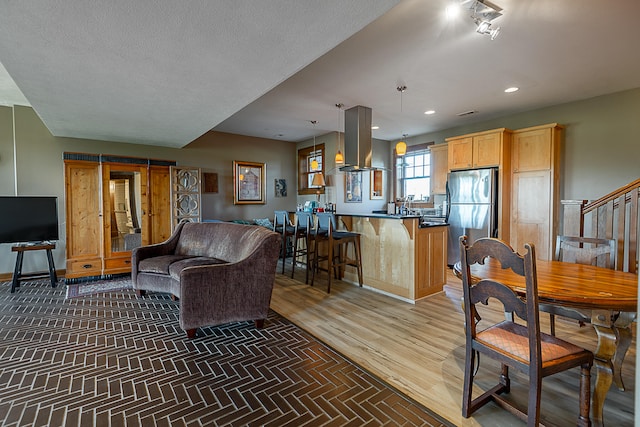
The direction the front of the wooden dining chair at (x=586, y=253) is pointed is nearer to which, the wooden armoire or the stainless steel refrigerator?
the wooden armoire

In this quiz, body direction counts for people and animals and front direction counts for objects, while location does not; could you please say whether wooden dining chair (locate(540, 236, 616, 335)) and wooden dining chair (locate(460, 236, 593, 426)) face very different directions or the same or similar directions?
very different directions

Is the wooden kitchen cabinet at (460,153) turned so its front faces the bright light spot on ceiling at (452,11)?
yes

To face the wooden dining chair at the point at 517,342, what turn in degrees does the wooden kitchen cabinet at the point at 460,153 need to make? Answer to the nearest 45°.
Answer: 0° — it already faces it

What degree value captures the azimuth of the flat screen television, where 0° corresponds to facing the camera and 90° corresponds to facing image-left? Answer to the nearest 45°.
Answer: approximately 0°

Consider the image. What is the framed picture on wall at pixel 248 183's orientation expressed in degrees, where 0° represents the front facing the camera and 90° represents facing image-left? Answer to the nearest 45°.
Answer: approximately 315°

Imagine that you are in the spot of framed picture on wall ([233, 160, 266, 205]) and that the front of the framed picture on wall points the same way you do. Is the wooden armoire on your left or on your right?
on your right
